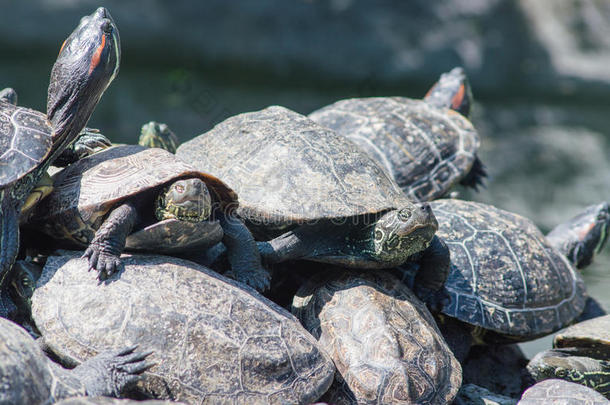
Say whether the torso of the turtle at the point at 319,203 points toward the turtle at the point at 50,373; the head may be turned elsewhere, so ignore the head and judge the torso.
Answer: no

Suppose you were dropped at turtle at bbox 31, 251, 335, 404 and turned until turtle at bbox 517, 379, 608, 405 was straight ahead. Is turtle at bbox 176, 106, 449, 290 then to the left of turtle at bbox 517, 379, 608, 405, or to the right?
left

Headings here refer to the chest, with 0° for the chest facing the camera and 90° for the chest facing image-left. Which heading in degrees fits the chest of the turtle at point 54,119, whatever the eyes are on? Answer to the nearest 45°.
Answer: approximately 270°

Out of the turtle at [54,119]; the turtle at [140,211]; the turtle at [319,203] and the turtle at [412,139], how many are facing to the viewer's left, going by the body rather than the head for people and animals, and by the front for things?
0

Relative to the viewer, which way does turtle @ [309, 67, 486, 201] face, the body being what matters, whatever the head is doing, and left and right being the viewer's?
facing away from the viewer and to the right of the viewer

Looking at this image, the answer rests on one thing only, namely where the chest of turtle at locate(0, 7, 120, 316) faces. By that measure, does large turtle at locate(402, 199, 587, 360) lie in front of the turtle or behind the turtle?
in front

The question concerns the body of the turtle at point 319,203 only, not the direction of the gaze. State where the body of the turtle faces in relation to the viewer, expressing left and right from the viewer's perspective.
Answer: facing the viewer and to the right of the viewer

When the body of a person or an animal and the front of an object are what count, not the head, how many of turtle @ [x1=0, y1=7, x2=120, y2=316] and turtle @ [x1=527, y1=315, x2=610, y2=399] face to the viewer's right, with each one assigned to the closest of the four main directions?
1

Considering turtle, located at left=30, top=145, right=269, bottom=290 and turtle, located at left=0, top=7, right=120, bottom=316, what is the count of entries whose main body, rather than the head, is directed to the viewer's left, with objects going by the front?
0

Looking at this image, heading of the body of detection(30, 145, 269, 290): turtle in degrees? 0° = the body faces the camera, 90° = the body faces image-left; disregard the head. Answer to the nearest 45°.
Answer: approximately 315°

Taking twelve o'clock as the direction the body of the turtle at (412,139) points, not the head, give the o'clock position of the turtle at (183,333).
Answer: the turtle at (183,333) is roughly at 5 o'clock from the turtle at (412,139).

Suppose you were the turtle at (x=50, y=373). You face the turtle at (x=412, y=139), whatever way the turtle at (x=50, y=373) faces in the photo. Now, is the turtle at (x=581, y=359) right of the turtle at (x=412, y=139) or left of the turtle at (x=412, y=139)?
right

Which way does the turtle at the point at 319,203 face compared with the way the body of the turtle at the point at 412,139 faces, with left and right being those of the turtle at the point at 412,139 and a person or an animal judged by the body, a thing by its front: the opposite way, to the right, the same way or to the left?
to the right

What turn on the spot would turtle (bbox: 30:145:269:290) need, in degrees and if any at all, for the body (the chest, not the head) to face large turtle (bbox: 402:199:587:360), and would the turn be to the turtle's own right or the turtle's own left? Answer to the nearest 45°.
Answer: approximately 45° to the turtle's own left
